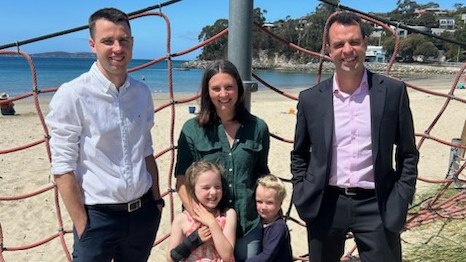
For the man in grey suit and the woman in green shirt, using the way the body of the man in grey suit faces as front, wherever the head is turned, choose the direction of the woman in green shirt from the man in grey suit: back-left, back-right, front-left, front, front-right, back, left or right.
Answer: right

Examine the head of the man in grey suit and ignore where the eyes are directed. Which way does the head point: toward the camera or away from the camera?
toward the camera

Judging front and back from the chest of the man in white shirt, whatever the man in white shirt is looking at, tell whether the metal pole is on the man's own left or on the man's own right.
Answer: on the man's own left

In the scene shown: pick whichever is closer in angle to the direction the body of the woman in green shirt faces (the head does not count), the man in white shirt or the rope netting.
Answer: the man in white shirt

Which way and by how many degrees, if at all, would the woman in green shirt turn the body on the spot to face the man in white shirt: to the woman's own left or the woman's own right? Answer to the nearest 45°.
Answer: approximately 90° to the woman's own right

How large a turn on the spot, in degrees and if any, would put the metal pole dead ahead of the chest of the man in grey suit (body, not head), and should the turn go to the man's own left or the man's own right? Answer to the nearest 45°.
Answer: approximately 135° to the man's own right

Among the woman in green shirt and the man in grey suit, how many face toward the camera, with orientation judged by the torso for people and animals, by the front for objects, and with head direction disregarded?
2

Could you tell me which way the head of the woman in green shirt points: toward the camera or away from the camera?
toward the camera

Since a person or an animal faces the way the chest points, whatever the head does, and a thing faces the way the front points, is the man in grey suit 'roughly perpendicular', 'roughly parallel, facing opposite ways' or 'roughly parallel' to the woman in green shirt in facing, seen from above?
roughly parallel

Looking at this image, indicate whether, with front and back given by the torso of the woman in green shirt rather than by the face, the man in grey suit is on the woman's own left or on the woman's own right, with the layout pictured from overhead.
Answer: on the woman's own left

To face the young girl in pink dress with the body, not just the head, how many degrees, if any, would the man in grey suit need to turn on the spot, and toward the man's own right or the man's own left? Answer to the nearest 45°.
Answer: approximately 90° to the man's own right

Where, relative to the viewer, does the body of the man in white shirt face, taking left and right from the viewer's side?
facing the viewer and to the right of the viewer

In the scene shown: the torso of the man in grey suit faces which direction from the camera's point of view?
toward the camera

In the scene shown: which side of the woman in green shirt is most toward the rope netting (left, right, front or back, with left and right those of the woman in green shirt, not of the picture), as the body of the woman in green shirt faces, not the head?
back
